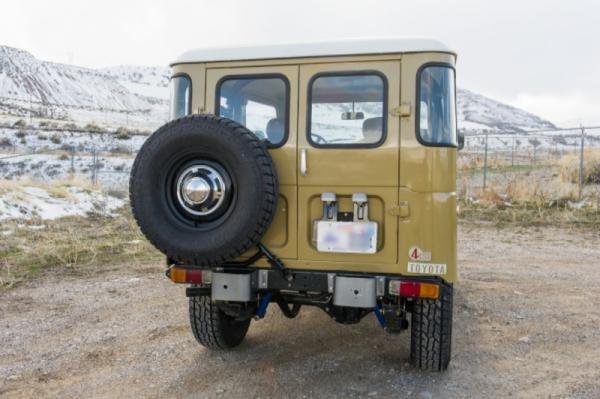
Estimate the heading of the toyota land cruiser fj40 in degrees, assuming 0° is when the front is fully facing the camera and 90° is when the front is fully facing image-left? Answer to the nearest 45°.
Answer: approximately 180°

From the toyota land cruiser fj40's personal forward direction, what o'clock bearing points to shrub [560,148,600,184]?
The shrub is roughly at 1 o'clock from the toyota land cruiser fj40.

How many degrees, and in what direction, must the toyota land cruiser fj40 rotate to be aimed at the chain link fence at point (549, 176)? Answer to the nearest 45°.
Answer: approximately 45° to its right

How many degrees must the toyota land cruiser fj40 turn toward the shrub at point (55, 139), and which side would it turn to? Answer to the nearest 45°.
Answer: approximately 45° to its left
